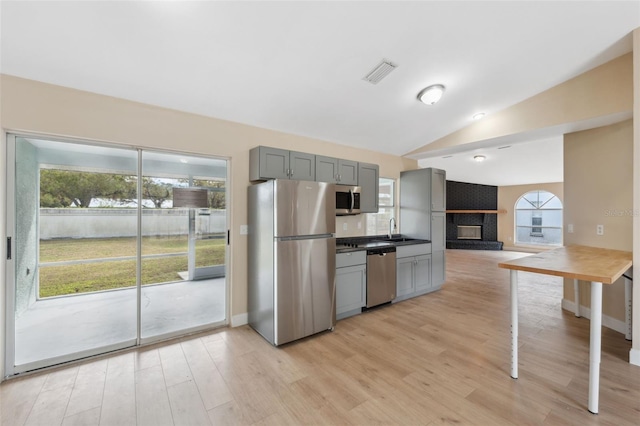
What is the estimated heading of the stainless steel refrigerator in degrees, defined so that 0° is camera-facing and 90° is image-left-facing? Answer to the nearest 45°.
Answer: approximately 315°

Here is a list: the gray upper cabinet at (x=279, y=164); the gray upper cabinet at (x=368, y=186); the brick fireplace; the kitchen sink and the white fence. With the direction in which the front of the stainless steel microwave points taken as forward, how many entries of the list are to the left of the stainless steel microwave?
3

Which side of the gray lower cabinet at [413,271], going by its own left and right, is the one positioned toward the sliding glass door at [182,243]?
right

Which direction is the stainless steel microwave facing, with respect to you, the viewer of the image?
facing the viewer and to the right of the viewer

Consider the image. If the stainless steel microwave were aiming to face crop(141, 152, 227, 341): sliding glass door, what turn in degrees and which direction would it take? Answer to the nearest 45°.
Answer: approximately 90° to its right

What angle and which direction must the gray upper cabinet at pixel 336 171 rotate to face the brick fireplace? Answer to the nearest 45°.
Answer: approximately 90° to its left

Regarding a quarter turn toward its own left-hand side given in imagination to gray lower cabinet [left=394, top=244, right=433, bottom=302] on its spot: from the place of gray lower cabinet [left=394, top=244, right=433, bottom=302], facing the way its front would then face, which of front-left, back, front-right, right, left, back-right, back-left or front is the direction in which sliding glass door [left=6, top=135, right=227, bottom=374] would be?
back

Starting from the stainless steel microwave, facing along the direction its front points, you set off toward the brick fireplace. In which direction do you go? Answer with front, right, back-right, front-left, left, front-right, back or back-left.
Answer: left

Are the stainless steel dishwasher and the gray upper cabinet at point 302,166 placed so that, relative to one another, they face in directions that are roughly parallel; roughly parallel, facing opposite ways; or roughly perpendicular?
roughly parallel

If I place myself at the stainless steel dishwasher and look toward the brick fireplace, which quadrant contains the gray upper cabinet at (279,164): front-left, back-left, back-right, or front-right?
back-left

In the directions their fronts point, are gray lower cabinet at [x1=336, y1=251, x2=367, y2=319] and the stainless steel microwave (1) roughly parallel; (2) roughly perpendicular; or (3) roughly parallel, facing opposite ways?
roughly parallel
